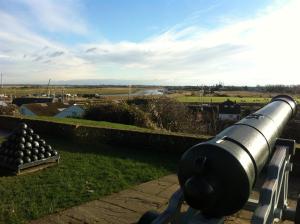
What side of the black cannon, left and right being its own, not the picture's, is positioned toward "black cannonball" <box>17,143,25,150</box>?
left

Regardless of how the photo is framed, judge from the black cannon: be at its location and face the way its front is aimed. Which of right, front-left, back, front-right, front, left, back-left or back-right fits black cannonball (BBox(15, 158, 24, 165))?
left

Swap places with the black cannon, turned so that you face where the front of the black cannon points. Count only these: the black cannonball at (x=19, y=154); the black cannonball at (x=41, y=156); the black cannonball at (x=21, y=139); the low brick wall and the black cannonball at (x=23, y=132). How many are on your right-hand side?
0

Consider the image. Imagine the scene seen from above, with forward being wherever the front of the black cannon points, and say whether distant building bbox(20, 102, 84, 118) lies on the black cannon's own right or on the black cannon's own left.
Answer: on the black cannon's own left

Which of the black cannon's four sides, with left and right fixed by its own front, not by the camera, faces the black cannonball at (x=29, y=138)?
left

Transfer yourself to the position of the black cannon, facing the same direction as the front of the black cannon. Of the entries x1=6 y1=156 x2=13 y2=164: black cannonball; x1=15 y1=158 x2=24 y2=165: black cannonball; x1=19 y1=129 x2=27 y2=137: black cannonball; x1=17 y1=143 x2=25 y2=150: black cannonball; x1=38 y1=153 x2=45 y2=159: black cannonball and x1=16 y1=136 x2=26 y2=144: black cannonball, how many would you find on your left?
6

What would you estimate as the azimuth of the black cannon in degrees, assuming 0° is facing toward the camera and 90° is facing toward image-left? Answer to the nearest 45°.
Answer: approximately 225°

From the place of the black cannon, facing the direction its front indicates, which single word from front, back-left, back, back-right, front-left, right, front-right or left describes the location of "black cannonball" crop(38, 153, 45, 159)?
left

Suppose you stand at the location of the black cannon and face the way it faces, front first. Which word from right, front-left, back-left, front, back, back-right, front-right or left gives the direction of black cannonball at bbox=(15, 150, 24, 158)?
left

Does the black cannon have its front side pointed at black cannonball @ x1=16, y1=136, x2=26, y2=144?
no

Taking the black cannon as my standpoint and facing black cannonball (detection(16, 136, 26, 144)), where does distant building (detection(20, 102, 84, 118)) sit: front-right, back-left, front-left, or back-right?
front-right

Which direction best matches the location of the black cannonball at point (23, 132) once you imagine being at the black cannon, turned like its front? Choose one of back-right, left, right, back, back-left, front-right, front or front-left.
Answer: left

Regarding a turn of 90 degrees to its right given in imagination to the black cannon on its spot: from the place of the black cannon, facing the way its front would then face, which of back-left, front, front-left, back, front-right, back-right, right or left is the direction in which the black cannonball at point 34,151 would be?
back
